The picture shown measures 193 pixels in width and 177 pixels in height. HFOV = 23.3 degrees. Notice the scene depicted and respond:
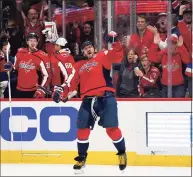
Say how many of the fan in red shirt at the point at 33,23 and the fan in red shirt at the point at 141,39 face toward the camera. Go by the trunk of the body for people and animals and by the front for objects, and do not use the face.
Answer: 2

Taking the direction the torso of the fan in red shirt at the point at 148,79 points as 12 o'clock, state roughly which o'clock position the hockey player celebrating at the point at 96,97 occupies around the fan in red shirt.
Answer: The hockey player celebrating is roughly at 12 o'clock from the fan in red shirt.

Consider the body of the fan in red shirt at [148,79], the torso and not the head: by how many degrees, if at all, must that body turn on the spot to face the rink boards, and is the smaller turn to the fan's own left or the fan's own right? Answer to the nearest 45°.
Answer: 0° — they already face it

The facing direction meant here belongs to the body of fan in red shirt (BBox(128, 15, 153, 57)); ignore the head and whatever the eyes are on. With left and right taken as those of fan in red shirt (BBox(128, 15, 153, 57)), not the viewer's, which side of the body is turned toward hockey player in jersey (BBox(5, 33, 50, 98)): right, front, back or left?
right

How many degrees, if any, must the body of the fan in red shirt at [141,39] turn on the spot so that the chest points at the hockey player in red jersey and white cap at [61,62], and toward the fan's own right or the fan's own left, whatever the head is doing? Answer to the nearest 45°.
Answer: approximately 90° to the fan's own right

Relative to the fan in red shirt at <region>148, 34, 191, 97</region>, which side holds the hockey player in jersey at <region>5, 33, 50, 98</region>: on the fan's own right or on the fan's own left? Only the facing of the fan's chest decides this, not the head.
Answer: on the fan's own right
